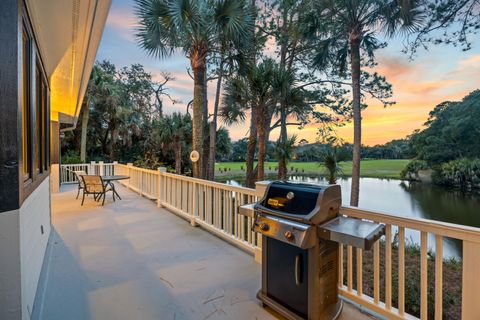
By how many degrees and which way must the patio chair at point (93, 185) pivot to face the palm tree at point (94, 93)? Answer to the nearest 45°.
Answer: approximately 45° to its left

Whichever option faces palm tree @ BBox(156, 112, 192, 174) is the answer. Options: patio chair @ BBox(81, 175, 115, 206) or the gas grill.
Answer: the patio chair

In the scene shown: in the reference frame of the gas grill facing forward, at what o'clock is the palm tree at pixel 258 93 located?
The palm tree is roughly at 4 o'clock from the gas grill.

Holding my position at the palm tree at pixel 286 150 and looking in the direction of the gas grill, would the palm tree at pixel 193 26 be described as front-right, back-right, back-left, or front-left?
front-right

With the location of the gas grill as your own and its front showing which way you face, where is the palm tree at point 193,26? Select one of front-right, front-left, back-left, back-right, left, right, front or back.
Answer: right

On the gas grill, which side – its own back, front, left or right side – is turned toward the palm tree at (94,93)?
right

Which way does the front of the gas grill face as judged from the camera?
facing the viewer and to the left of the viewer

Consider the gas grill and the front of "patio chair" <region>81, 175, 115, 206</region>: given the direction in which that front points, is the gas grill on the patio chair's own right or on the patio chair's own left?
on the patio chair's own right
